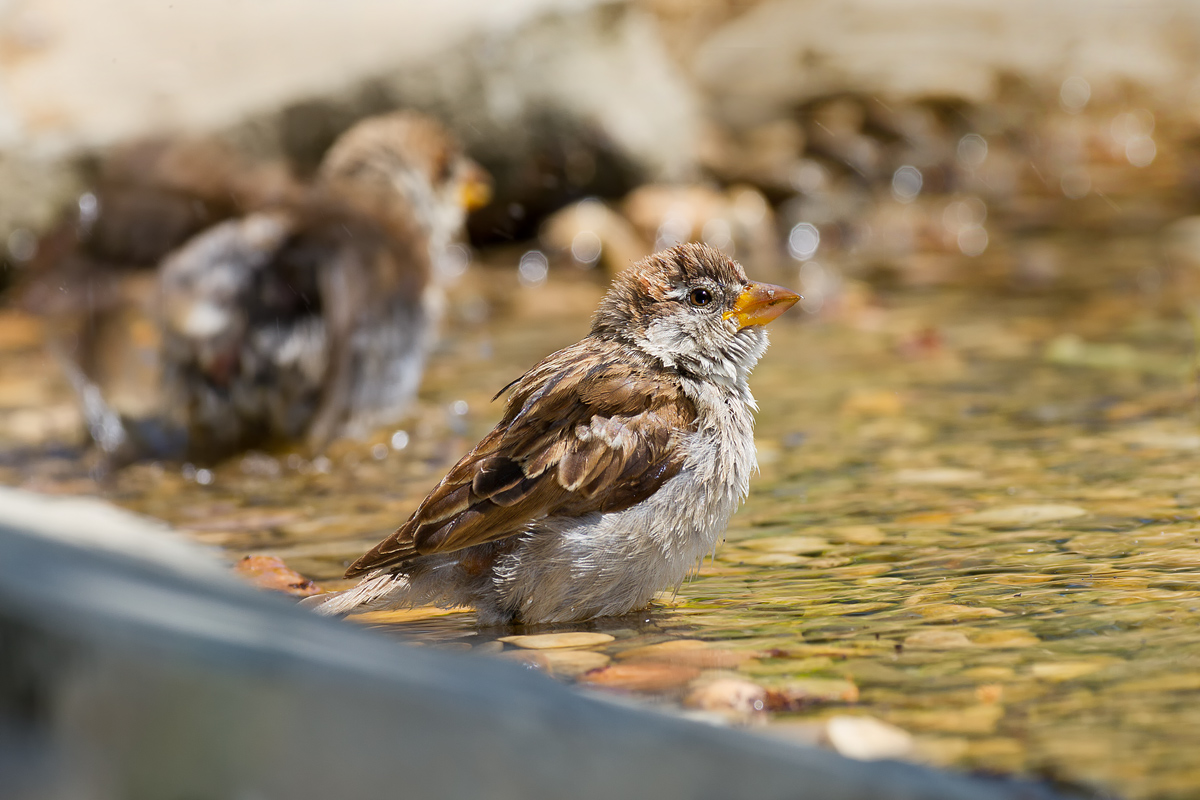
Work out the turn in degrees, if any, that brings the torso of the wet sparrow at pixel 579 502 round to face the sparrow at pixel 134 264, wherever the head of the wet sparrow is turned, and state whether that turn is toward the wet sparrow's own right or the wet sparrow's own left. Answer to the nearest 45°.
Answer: approximately 135° to the wet sparrow's own left

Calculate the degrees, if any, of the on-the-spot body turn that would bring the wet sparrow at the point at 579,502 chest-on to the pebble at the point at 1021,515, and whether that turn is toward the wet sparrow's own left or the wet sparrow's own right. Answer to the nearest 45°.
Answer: approximately 45° to the wet sparrow's own left

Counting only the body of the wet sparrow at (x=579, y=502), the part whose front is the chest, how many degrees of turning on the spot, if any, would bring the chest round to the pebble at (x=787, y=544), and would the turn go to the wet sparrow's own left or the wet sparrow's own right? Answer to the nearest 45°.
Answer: approximately 45° to the wet sparrow's own left

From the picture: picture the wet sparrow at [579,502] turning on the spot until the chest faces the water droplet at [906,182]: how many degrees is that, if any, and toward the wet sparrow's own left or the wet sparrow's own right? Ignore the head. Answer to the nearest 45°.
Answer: approximately 90° to the wet sparrow's own left

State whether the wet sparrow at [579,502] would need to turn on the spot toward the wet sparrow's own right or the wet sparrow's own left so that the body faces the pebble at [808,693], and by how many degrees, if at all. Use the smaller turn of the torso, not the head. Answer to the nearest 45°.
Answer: approximately 45° to the wet sparrow's own right

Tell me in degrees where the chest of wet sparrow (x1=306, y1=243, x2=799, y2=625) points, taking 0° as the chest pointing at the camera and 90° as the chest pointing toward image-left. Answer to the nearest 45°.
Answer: approximately 270°

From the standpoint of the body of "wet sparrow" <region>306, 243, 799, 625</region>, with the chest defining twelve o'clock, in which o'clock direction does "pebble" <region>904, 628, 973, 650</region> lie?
The pebble is roughly at 1 o'clock from the wet sparrow.

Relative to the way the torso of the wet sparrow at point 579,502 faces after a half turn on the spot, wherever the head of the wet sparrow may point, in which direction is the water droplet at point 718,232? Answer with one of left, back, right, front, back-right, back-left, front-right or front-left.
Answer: right

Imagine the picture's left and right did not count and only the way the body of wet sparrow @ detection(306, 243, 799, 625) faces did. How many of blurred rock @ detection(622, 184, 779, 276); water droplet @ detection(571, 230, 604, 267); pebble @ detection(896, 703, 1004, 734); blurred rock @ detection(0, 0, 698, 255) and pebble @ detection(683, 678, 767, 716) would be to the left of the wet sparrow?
3

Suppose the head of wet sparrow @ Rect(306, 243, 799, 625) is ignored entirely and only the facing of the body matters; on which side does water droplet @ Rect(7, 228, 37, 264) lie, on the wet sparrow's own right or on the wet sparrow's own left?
on the wet sparrow's own left

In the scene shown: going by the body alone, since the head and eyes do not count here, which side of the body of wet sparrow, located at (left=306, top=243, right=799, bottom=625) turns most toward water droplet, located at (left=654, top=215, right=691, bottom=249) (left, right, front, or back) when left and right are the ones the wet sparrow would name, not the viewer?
left

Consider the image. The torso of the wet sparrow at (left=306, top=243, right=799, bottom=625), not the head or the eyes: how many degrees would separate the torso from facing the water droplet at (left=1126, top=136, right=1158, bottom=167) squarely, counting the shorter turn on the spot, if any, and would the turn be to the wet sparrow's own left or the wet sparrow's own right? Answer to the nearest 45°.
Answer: approximately 45° to the wet sparrow's own left
